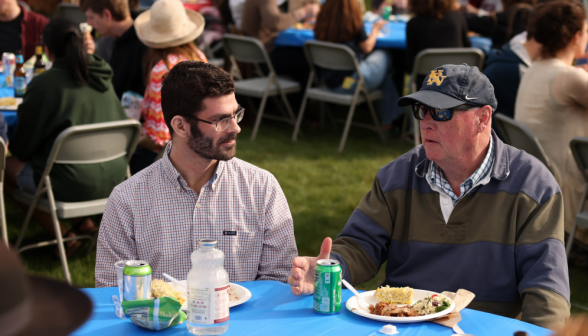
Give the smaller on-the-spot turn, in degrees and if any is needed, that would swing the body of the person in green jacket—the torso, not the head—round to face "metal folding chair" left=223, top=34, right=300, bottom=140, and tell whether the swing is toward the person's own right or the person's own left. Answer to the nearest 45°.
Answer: approximately 90° to the person's own right

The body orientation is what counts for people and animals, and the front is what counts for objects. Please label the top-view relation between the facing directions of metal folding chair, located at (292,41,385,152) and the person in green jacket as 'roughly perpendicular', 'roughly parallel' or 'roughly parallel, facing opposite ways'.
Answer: roughly perpendicular

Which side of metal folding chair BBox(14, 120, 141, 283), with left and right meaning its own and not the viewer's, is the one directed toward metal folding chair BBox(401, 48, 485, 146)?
right

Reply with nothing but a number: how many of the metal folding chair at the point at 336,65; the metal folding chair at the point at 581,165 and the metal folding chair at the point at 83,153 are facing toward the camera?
0

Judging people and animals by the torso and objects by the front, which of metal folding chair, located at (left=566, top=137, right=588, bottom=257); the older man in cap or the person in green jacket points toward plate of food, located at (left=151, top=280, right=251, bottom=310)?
the older man in cap

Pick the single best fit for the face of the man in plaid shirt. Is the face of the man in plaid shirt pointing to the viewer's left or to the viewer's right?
to the viewer's right

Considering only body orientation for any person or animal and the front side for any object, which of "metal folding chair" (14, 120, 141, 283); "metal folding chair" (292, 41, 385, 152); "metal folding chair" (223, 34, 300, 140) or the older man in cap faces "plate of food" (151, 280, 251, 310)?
the older man in cap

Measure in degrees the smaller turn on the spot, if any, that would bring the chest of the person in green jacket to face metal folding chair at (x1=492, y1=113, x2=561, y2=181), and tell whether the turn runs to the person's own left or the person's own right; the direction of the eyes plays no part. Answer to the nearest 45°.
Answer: approximately 135° to the person's own right

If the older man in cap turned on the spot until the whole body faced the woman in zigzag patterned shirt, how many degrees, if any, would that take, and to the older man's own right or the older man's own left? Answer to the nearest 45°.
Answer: approximately 90° to the older man's own right

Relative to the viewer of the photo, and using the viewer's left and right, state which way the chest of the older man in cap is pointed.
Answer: facing the viewer and to the left of the viewer

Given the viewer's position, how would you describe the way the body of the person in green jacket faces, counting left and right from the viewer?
facing away from the viewer and to the left of the viewer

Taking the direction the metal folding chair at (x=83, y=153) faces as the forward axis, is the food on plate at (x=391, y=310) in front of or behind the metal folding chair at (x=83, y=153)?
behind
